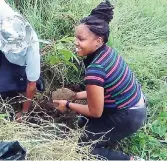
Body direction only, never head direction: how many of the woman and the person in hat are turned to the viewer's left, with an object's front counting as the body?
1

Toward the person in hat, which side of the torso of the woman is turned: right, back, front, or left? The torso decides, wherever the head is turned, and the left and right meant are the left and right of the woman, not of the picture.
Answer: front

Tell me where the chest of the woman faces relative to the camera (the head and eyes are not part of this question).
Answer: to the viewer's left
